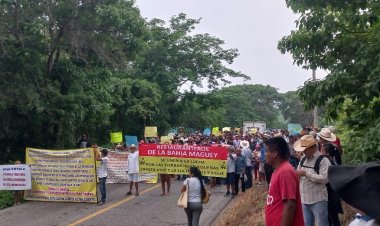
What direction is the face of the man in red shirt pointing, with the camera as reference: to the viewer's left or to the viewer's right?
to the viewer's left

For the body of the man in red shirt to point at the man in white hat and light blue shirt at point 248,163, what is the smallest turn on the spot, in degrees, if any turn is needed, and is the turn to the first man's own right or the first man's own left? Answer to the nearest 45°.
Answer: approximately 90° to the first man's own right

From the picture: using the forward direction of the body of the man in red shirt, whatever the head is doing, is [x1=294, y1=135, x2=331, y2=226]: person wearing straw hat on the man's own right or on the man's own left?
on the man's own right

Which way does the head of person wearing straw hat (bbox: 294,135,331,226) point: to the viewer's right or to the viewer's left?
to the viewer's left

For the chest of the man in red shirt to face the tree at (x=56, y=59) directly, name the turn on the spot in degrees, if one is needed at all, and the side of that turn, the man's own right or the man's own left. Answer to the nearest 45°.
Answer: approximately 45° to the man's own right

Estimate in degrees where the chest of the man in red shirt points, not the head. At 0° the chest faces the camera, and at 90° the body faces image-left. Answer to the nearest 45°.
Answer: approximately 90°
